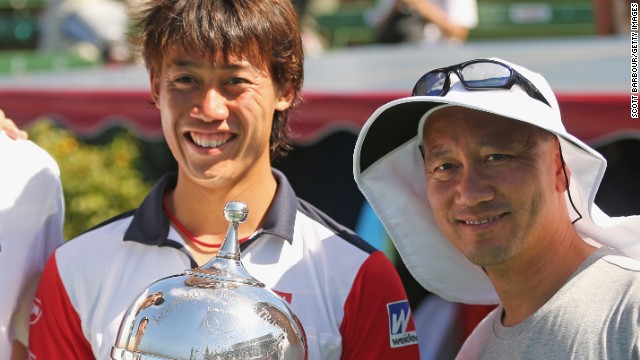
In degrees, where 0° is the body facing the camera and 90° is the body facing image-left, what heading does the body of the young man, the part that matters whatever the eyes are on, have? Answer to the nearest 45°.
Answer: approximately 0°
